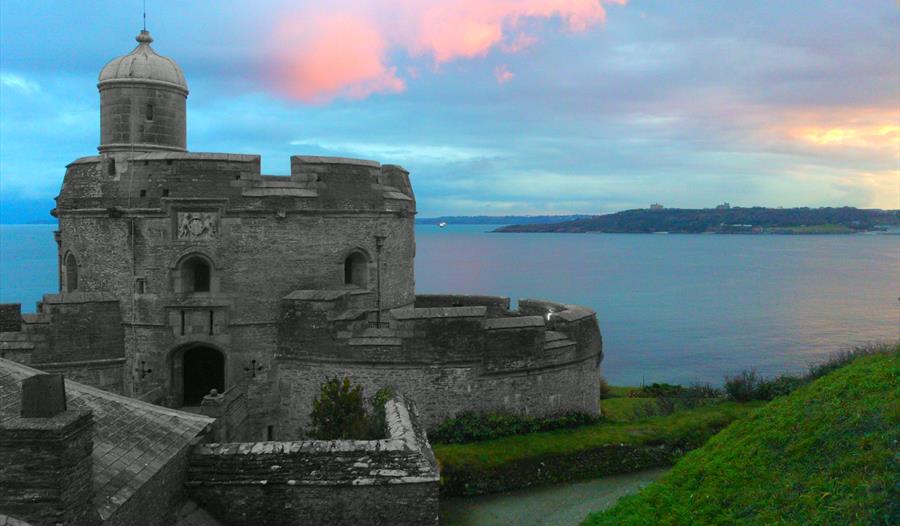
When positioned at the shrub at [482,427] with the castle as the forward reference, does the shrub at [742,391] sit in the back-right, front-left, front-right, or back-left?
back-right

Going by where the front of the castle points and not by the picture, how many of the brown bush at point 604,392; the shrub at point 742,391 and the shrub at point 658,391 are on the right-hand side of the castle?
0

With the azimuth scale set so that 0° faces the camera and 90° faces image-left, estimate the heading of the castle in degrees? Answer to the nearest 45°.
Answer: approximately 0°

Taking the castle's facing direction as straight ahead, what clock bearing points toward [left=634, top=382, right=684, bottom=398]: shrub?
The shrub is roughly at 8 o'clock from the castle.

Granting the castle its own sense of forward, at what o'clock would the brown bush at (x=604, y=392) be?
The brown bush is roughly at 8 o'clock from the castle.

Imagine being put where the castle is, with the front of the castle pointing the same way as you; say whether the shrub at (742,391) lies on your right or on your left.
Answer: on your left

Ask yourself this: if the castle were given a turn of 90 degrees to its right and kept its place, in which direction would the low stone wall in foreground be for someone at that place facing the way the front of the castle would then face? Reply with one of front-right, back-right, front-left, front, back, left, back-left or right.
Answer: left

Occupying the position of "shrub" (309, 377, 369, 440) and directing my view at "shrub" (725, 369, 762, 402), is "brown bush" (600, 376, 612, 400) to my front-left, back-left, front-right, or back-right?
front-left

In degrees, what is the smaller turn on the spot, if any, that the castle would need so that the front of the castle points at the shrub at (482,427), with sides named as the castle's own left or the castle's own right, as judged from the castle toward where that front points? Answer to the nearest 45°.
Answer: approximately 90° to the castle's own left
